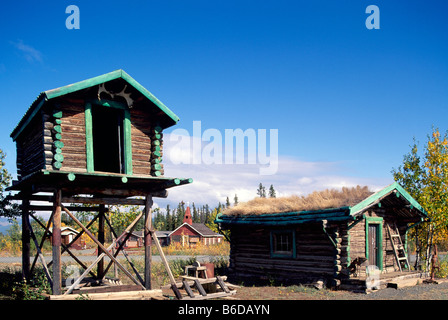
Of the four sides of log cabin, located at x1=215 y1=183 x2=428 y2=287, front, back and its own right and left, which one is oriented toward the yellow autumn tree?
left

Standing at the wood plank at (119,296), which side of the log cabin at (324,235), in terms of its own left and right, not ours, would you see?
right

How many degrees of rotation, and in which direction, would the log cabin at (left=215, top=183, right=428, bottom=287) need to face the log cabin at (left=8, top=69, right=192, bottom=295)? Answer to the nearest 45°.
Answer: approximately 90° to its right

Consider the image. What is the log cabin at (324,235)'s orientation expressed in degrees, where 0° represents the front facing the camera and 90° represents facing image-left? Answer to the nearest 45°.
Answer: approximately 315°
